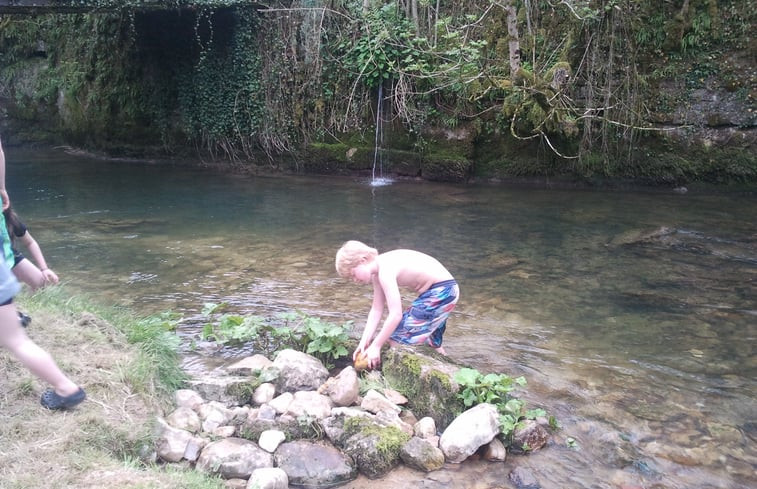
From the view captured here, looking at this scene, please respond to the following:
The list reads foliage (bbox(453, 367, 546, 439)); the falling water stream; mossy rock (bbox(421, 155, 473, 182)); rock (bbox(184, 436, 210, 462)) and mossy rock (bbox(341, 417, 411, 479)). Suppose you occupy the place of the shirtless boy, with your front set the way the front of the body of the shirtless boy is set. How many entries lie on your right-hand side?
2

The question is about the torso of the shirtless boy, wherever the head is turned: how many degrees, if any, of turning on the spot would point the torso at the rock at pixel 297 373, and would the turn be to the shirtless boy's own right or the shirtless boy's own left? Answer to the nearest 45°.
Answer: approximately 45° to the shirtless boy's own left

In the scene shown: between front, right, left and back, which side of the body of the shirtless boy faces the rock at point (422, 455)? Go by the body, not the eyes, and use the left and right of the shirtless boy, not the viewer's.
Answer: left

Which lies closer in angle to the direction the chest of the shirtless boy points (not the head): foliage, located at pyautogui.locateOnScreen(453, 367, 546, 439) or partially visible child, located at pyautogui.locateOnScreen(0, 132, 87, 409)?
the partially visible child

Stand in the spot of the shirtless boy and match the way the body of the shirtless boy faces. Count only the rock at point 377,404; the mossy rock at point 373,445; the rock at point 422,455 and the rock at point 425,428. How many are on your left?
4

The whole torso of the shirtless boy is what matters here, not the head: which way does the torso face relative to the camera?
to the viewer's left

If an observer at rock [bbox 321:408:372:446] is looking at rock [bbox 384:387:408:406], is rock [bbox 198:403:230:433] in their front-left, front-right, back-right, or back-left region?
back-left

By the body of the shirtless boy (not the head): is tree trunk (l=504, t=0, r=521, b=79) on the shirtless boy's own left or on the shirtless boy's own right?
on the shirtless boy's own right
